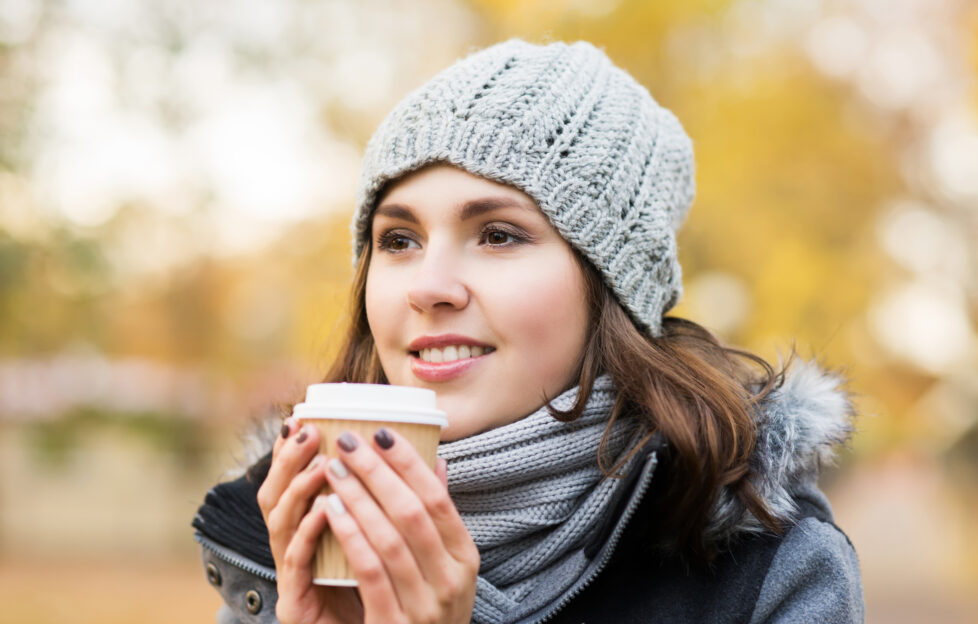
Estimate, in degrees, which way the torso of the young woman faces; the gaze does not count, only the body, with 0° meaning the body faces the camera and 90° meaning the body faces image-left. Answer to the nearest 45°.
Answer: approximately 45°
